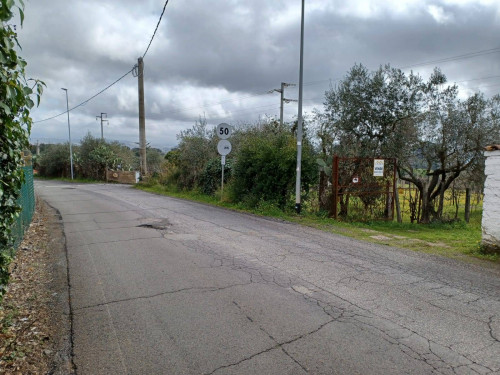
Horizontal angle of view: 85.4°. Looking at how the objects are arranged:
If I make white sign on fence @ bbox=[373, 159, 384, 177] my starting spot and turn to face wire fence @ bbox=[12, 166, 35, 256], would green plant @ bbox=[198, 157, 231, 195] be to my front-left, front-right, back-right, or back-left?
front-right

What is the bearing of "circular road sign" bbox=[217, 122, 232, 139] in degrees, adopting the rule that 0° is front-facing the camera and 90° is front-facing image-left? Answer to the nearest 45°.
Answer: approximately 0°

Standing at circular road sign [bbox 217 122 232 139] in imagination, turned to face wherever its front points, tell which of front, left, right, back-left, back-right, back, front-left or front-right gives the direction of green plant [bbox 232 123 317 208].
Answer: front-left

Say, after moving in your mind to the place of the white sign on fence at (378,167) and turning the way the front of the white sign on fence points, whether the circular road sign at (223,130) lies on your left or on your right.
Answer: on your right

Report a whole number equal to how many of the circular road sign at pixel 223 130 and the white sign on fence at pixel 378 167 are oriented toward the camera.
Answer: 2

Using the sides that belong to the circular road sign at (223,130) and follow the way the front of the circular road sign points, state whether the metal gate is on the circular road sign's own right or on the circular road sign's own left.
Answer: on the circular road sign's own left

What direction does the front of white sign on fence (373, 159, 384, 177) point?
toward the camera

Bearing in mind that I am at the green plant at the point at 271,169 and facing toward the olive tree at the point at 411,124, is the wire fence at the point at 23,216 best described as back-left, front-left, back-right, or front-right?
back-right

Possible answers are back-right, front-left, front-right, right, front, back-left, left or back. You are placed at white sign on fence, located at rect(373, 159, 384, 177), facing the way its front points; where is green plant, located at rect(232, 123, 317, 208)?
right

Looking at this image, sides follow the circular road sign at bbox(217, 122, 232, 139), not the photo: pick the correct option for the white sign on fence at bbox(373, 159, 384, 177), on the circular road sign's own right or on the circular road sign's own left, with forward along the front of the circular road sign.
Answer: on the circular road sign's own left

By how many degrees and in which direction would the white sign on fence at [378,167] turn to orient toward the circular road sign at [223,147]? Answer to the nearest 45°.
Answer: approximately 90° to its right
